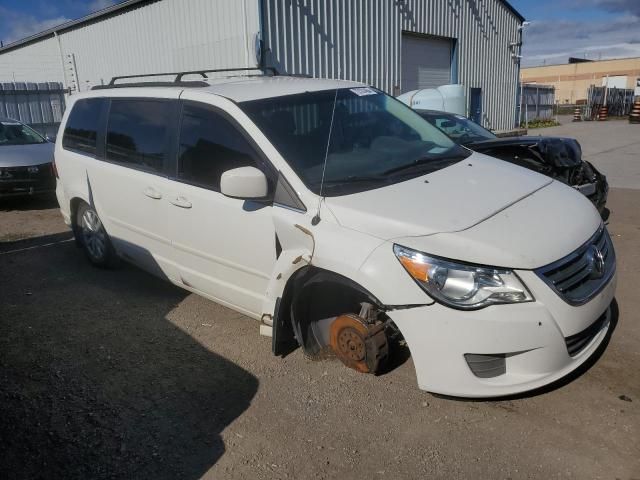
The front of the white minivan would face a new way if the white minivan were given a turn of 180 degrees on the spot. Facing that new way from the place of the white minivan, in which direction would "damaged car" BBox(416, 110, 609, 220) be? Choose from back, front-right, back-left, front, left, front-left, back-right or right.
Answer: right

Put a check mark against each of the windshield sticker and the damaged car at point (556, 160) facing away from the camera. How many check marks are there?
0

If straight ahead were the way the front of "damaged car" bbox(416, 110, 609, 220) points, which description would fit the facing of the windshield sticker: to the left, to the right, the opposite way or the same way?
the same way

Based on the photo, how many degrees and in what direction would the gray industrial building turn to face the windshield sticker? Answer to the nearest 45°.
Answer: approximately 45° to its right

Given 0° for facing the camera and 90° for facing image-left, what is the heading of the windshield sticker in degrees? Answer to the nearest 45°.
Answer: approximately 315°

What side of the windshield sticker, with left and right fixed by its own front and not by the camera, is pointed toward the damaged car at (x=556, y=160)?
left

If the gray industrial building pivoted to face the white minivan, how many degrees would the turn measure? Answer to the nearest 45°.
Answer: approximately 45° to its right

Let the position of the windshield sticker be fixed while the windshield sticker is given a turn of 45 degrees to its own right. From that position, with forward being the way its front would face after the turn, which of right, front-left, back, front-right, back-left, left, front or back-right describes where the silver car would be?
back-right

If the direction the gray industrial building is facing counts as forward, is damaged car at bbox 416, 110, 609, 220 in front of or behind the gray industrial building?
in front

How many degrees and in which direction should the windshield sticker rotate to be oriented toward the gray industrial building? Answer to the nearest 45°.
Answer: approximately 135° to its left

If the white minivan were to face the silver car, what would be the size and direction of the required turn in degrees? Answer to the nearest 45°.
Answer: approximately 180°

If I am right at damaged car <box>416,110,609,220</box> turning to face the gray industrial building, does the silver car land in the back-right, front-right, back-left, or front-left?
front-left

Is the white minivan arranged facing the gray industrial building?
no
